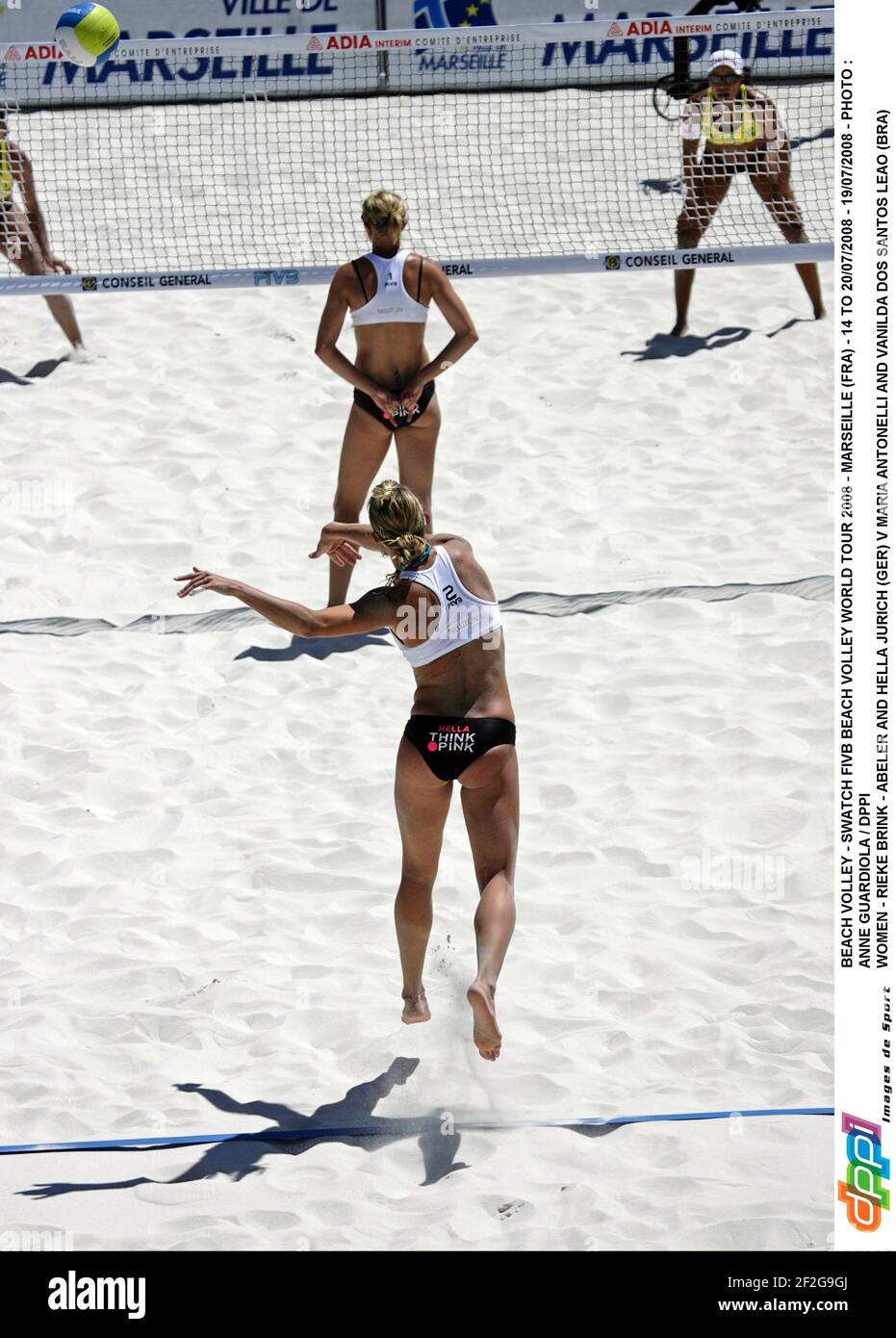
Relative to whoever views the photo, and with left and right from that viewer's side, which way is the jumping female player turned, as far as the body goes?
facing away from the viewer

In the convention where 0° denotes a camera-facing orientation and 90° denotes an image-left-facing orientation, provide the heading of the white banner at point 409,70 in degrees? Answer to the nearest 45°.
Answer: approximately 0°

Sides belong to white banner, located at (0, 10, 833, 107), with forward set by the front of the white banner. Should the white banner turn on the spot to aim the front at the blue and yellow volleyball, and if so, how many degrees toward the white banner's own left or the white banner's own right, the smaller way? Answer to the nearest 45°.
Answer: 0° — it already faces it

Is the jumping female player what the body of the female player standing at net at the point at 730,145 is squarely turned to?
yes

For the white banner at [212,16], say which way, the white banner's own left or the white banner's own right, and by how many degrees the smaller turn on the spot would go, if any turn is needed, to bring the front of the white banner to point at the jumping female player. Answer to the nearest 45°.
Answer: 0° — it already faces them

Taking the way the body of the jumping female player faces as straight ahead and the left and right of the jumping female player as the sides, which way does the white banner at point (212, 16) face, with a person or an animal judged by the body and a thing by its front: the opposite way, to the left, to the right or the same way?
the opposite way

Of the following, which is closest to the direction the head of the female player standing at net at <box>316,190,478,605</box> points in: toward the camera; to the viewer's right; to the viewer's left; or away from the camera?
away from the camera
